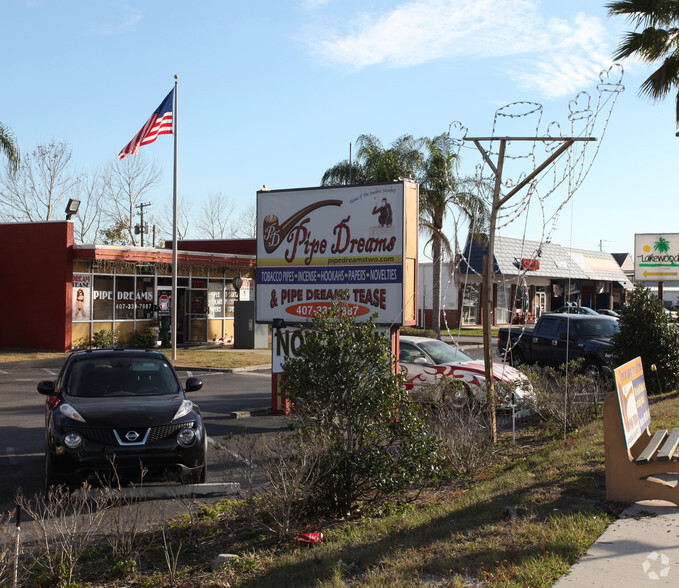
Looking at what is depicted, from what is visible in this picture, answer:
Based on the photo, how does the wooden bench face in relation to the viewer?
to the viewer's right

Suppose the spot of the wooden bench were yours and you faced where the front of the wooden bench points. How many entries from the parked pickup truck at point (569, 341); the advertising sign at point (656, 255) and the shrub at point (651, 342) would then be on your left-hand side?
3

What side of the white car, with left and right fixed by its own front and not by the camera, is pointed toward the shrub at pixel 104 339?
back

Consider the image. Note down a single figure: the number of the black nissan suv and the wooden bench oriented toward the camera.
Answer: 1

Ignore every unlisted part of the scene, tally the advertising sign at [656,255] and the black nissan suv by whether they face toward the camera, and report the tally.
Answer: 2

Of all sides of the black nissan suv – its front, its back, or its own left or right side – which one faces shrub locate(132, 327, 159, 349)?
back

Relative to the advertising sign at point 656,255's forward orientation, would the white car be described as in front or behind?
in front

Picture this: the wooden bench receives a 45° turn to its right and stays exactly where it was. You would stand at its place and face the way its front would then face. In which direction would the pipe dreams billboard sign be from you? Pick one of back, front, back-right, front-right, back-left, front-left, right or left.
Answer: back
